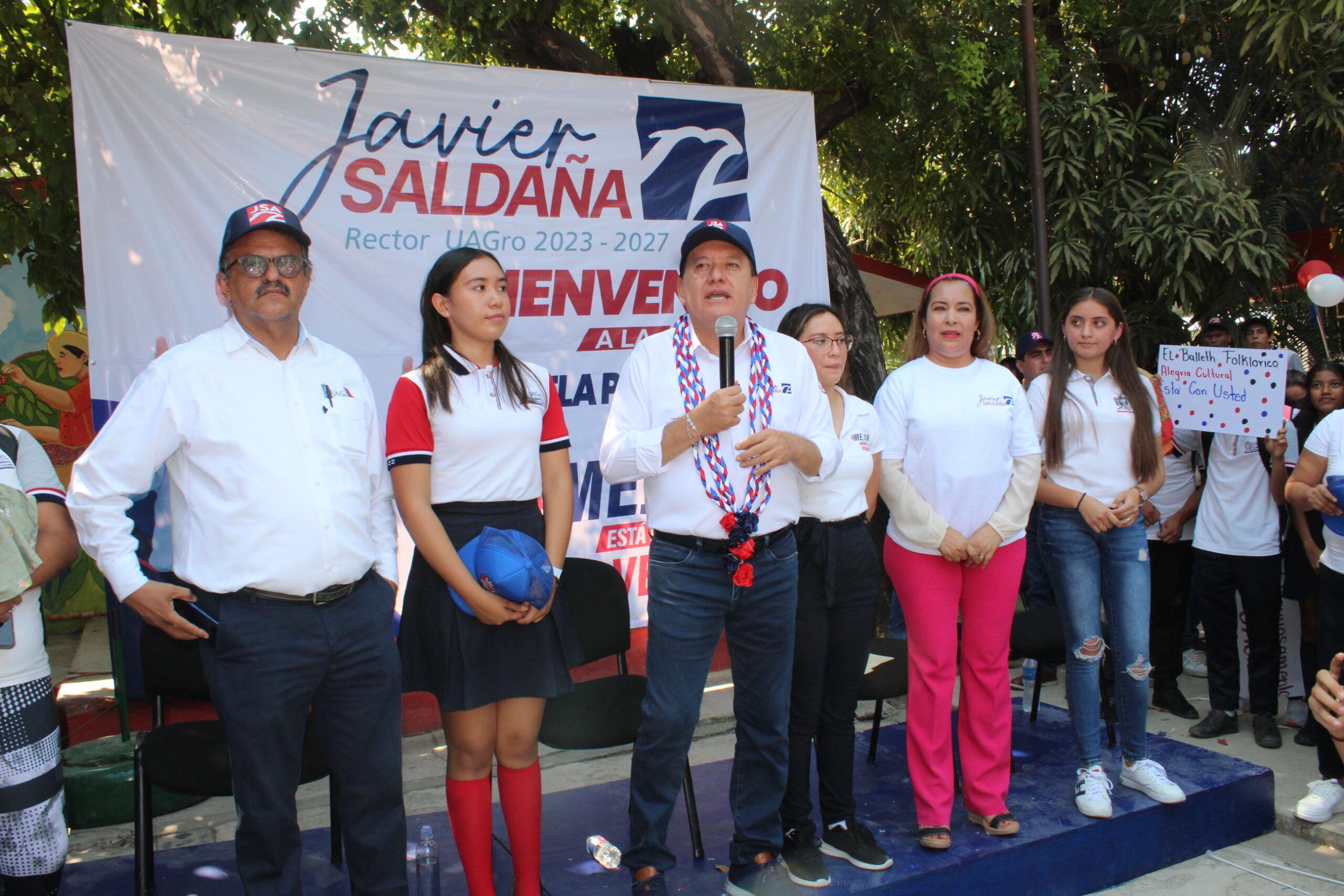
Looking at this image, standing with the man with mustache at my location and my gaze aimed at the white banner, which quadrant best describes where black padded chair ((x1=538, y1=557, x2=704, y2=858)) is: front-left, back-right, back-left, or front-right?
front-right

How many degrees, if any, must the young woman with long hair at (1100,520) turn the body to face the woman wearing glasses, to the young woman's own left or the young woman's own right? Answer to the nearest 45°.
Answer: approximately 45° to the young woman's own right

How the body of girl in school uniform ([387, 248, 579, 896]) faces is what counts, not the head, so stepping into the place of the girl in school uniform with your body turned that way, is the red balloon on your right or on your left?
on your left

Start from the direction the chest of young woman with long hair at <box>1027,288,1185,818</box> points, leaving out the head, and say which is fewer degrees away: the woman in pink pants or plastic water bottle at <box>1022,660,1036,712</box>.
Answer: the woman in pink pants

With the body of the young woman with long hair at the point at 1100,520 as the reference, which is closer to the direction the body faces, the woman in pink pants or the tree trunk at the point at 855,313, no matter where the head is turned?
the woman in pink pants

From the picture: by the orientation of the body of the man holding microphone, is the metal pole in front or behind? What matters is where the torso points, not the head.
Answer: behind

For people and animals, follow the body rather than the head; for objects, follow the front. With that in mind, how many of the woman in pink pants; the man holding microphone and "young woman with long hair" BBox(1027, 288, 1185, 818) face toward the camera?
3

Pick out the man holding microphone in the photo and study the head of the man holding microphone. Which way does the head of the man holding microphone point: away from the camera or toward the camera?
toward the camera

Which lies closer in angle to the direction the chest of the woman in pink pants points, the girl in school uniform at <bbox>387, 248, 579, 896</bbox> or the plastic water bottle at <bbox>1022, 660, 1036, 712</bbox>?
the girl in school uniform

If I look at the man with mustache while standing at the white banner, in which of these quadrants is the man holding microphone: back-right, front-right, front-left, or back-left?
front-left

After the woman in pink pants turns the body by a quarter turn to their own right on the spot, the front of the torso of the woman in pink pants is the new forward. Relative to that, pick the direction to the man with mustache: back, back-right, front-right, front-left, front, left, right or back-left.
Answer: front-left

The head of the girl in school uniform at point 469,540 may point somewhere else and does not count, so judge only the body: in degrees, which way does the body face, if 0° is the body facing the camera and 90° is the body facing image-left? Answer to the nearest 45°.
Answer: approximately 315°

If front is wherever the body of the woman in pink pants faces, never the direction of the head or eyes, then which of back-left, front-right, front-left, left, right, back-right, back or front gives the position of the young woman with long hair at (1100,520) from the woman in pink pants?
back-left

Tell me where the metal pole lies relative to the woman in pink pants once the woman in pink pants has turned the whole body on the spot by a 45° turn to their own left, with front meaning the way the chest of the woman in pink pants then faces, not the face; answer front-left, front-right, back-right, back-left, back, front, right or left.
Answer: back-left

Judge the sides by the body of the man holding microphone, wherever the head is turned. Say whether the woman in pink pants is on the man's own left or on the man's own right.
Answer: on the man's own left

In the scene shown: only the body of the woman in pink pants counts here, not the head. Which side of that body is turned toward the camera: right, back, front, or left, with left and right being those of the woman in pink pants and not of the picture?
front

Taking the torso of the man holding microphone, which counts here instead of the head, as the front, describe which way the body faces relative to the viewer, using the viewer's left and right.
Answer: facing the viewer
